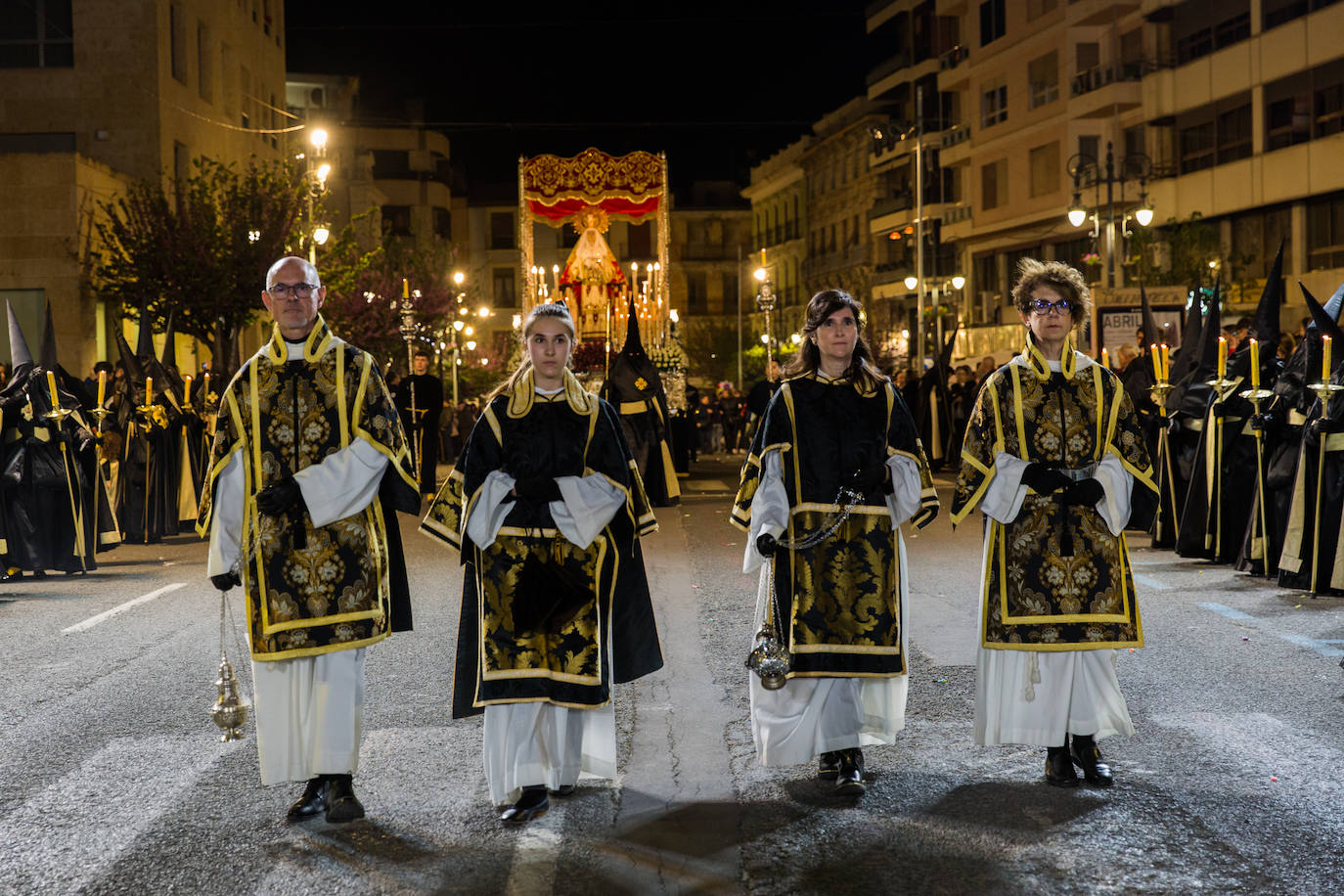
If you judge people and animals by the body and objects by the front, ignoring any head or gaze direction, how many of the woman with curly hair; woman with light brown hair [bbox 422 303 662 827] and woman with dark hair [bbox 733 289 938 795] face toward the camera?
3

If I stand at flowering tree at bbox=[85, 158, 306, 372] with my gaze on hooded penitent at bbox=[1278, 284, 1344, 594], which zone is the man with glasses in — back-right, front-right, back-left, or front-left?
front-right

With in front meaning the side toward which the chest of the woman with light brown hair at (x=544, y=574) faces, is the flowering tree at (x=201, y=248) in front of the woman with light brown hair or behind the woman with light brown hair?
behind

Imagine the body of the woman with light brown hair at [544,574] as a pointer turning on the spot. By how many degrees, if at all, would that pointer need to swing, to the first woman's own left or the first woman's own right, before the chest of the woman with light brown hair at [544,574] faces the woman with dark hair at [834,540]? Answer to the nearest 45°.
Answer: approximately 90° to the first woman's own left

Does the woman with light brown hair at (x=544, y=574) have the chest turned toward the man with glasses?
no

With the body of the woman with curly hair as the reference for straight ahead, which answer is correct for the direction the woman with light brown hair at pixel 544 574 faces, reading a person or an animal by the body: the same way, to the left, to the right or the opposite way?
the same way

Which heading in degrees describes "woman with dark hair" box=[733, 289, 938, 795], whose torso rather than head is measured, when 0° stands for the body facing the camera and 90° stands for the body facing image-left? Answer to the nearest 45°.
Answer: approximately 0°

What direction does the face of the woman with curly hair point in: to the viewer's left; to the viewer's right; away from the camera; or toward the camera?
toward the camera

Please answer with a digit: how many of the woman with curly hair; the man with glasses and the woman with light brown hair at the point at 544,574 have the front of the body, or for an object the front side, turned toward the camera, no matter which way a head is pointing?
3

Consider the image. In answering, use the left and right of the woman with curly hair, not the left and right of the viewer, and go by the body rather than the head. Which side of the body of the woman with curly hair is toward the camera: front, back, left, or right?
front

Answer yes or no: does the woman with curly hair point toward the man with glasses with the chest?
no

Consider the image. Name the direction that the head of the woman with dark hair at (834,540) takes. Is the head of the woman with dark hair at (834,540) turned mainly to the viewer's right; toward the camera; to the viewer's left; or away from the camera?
toward the camera

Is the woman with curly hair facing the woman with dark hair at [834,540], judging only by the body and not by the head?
no

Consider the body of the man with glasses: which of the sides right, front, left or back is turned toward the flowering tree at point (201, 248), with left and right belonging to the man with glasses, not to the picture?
back

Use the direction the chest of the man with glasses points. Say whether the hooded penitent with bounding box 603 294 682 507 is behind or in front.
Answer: behind

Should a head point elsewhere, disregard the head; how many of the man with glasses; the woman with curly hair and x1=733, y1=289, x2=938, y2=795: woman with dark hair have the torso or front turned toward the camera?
3

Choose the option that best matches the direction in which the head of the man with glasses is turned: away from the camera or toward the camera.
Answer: toward the camera

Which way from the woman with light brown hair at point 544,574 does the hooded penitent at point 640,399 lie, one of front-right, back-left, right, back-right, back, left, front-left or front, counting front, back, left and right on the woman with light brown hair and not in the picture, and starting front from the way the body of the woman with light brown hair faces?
back

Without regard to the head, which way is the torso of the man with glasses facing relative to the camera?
toward the camera
